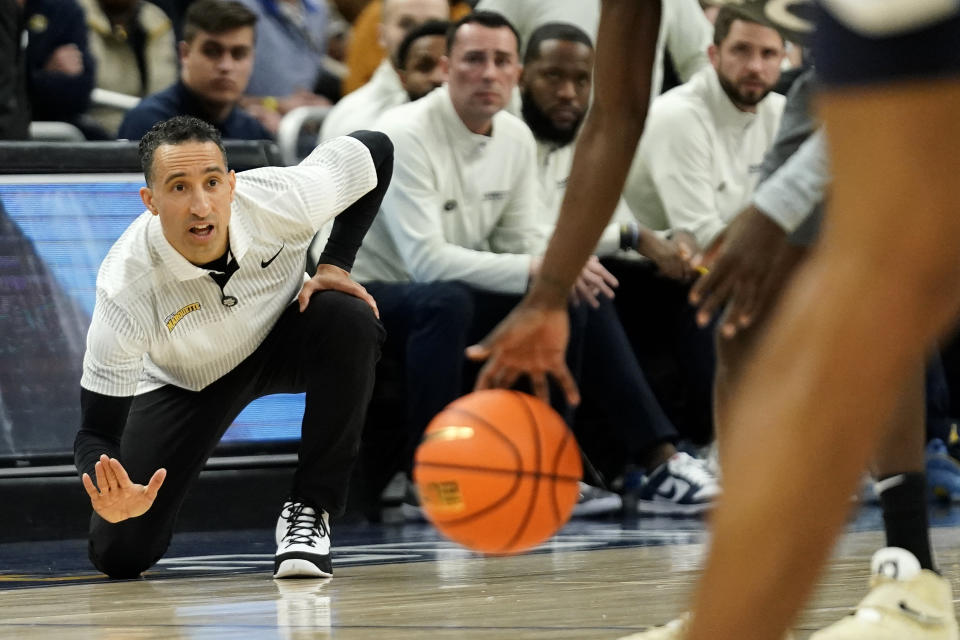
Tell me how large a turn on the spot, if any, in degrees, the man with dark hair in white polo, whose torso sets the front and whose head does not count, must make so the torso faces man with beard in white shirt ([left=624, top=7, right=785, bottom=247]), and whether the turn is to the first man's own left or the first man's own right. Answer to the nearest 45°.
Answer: approximately 135° to the first man's own left

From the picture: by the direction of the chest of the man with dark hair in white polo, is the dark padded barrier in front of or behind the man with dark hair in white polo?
behind

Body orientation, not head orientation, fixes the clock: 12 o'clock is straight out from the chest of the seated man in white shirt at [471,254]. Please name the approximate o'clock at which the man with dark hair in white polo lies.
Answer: The man with dark hair in white polo is roughly at 2 o'clock from the seated man in white shirt.

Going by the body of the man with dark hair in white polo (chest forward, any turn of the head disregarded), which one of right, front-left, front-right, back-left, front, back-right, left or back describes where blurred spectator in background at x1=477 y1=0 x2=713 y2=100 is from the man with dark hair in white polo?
back-left

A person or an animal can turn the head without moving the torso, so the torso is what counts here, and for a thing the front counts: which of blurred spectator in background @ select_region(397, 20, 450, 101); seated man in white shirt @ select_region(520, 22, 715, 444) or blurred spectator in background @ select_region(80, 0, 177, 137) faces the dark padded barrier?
blurred spectator in background @ select_region(80, 0, 177, 137)

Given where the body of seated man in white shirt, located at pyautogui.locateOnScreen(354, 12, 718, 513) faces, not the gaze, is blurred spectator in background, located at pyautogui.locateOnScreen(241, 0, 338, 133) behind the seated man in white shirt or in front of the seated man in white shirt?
behind

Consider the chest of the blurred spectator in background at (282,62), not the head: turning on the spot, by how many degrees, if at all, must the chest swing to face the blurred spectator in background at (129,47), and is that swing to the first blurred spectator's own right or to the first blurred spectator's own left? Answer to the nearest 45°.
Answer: approximately 90° to the first blurred spectator's own right

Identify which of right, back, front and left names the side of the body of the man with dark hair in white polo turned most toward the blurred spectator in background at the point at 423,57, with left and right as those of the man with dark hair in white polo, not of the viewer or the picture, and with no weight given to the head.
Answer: back

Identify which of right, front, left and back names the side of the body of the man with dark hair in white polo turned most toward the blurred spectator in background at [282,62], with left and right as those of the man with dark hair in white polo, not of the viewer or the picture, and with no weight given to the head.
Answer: back
